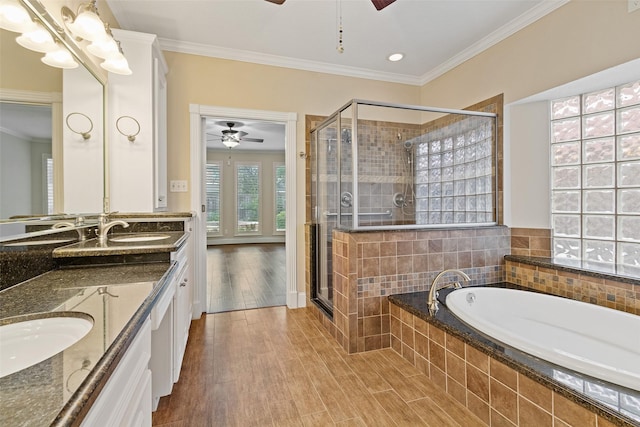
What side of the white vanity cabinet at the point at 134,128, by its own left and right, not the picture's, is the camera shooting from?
right

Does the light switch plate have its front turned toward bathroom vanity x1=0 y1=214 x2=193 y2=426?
yes

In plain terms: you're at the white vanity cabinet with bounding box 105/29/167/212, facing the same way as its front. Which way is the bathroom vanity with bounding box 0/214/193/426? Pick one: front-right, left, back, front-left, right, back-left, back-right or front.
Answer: right

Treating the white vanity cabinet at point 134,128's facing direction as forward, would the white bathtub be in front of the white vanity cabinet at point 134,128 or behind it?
in front

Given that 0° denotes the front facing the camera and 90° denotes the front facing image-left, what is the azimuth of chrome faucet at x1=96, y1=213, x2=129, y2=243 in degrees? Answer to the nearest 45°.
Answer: approximately 270°

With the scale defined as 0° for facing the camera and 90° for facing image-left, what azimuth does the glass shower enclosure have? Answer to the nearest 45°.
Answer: approximately 90°

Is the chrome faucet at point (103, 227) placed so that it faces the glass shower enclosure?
yes

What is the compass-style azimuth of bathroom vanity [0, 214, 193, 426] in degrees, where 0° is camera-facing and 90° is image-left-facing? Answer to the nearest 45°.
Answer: approximately 270°

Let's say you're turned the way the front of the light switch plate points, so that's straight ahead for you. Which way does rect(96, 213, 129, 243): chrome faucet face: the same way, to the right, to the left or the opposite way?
to the left
